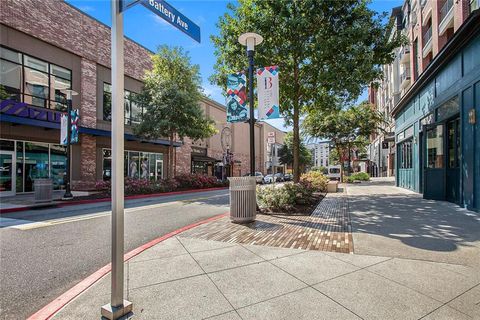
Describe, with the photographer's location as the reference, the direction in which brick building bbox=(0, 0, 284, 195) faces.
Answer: facing the viewer and to the right of the viewer

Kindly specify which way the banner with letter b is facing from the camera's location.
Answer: facing the viewer

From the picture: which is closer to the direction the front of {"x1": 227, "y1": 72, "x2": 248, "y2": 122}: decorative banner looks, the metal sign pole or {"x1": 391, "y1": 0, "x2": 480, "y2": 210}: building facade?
the metal sign pole

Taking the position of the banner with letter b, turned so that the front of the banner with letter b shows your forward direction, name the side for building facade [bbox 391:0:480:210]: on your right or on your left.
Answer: on your left

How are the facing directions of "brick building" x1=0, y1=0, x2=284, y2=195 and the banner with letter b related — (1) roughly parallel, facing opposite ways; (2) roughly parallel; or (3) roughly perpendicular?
roughly perpendicular

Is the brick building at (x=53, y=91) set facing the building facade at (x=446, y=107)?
yes

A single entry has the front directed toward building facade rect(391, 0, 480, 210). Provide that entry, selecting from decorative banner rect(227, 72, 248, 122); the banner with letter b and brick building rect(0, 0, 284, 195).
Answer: the brick building

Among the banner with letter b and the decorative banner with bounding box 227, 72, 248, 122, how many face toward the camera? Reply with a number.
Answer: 2

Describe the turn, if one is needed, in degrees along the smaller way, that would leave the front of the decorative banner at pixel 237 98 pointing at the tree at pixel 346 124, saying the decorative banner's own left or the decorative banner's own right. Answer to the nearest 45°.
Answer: approximately 135° to the decorative banner's own left

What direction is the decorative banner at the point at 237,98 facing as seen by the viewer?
toward the camera

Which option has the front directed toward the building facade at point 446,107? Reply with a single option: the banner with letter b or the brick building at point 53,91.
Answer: the brick building

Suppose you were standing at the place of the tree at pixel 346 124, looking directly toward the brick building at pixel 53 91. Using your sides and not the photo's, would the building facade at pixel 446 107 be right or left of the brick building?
left

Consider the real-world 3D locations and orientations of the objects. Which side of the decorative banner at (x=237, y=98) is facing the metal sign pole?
front

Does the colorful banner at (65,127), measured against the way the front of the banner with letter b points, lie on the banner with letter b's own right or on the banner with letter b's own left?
on the banner with letter b's own right
